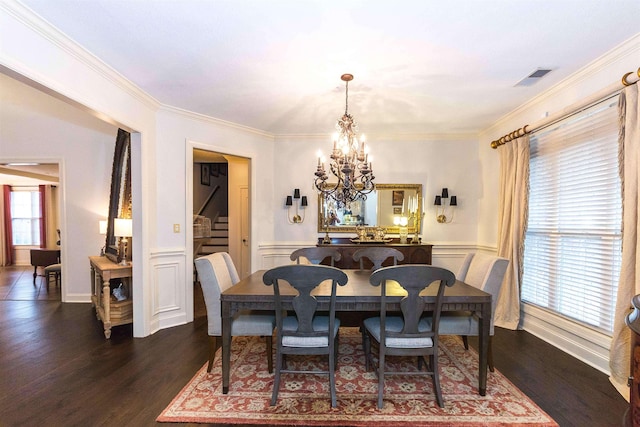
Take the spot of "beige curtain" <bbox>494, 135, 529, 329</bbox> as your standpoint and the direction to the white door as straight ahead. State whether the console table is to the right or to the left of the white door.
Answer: left

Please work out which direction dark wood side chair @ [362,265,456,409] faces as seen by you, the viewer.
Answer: facing away from the viewer

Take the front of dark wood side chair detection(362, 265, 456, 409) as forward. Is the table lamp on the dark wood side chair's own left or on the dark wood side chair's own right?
on the dark wood side chair's own left

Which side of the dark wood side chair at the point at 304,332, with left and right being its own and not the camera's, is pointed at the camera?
back

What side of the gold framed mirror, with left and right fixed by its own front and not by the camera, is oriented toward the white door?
right

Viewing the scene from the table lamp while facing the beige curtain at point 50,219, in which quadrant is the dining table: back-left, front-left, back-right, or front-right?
back-right

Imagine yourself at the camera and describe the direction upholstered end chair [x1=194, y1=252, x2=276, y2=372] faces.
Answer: facing to the right of the viewer

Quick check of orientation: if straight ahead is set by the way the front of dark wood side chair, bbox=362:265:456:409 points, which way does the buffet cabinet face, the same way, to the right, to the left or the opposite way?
the opposite way
